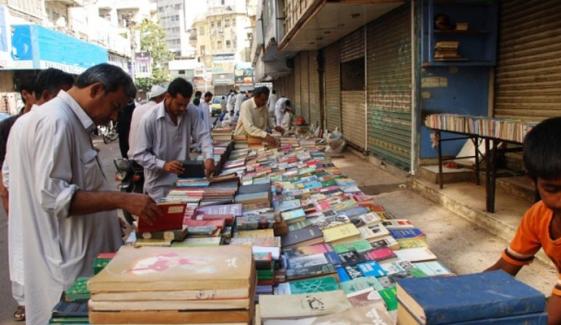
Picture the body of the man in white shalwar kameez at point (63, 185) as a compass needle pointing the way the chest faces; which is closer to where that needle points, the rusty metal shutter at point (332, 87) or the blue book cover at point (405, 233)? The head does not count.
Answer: the blue book cover

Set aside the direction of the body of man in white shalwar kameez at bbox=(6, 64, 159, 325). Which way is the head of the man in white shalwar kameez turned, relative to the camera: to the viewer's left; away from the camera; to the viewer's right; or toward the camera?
to the viewer's right

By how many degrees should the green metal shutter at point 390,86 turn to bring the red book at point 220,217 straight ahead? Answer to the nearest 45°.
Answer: approximately 45° to its left

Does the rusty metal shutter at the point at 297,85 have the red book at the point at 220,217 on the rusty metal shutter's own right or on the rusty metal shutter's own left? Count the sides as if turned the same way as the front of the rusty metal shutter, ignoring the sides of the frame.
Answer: on the rusty metal shutter's own left

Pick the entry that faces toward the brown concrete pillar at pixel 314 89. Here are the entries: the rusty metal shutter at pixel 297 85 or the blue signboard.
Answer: the blue signboard

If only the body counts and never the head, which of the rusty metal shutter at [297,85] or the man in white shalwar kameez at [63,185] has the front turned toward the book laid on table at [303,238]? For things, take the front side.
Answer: the man in white shalwar kameez

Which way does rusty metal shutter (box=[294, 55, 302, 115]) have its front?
to the viewer's left

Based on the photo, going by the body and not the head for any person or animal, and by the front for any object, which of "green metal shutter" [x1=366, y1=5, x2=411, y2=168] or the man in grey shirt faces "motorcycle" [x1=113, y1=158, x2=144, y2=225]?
the green metal shutter

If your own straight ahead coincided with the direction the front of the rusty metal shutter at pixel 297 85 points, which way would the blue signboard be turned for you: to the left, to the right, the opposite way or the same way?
the opposite way

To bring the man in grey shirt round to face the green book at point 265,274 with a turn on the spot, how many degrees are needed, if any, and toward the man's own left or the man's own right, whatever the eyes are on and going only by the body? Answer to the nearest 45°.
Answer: approximately 45° to the man's own right
